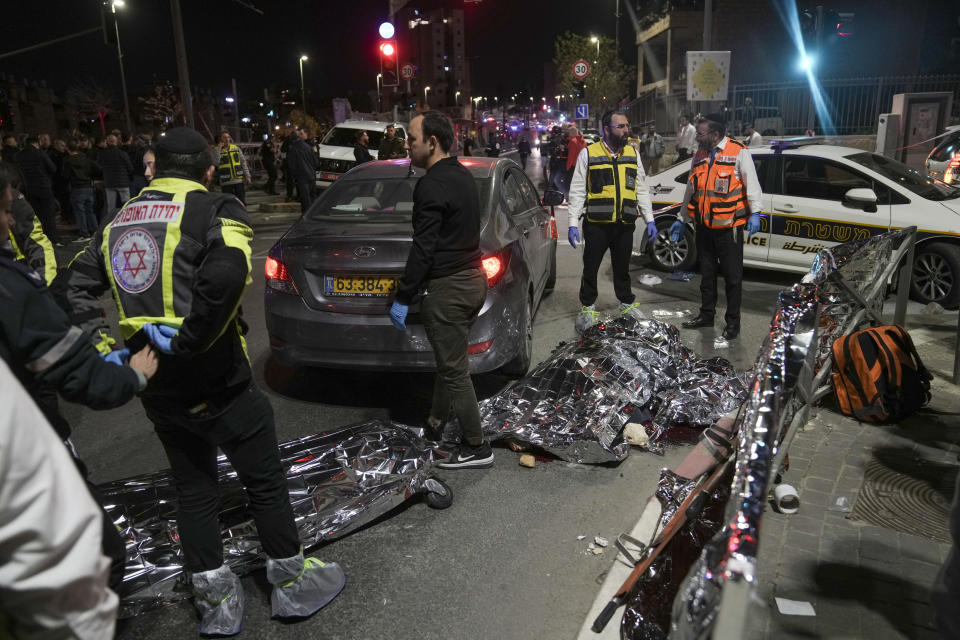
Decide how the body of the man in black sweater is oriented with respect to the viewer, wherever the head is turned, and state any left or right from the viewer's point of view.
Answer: facing to the left of the viewer

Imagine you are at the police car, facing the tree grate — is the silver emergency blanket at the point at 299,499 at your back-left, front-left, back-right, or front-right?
front-right

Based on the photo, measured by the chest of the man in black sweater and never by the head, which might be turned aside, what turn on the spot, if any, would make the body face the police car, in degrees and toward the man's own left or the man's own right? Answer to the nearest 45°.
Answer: approximately 135° to the man's own right

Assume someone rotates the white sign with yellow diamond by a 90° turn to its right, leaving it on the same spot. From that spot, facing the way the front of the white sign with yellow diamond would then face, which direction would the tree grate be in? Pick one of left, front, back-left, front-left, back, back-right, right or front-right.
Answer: left

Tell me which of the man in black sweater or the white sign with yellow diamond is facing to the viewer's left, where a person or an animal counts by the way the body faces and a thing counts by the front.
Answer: the man in black sweater

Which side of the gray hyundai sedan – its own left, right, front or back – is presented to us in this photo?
back

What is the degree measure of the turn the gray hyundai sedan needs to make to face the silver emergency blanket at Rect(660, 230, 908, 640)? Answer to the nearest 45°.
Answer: approximately 135° to its right

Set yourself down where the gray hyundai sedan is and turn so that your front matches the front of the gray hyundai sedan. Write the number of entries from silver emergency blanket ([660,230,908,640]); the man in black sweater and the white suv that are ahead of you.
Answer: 1

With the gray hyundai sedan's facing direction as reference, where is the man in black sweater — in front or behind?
behind

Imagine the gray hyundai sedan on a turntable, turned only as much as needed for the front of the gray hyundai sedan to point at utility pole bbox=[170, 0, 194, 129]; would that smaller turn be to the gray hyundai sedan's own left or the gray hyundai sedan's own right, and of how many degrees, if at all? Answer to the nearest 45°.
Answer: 0° — it already faces it

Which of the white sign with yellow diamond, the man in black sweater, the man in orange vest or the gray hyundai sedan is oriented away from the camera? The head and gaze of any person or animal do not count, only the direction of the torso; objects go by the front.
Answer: the gray hyundai sedan

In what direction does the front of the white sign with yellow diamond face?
toward the camera

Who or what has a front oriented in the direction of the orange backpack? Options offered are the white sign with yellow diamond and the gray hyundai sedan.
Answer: the white sign with yellow diamond

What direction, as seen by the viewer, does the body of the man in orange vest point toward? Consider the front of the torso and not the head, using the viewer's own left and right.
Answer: facing the viewer and to the left of the viewer

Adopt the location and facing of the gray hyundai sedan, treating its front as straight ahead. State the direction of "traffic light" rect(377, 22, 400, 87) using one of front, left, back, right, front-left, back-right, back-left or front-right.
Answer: front
